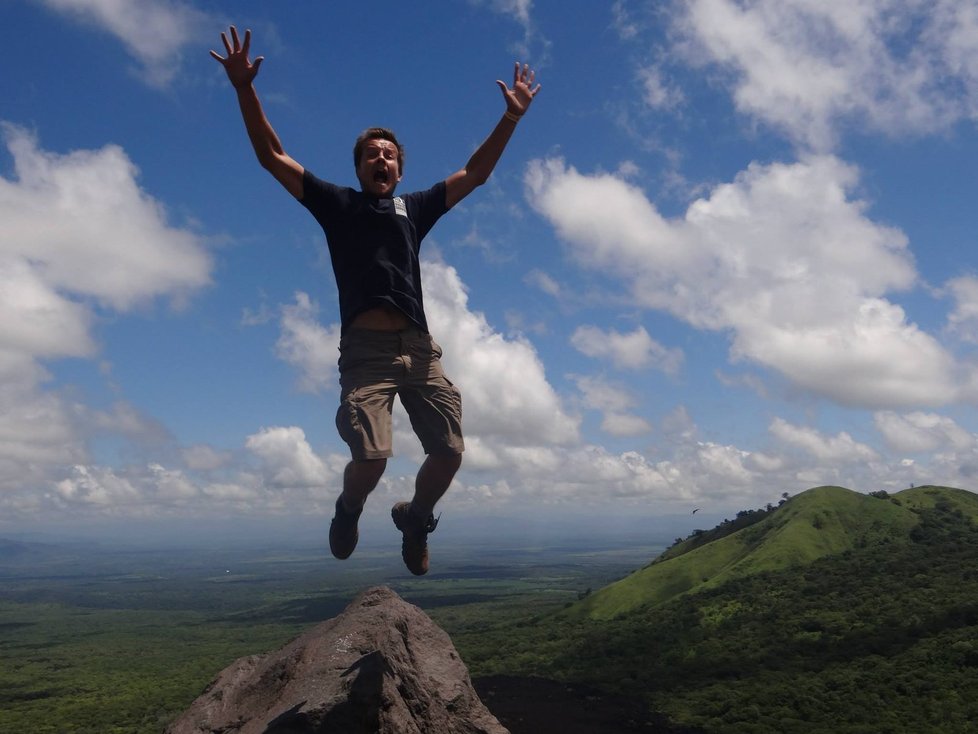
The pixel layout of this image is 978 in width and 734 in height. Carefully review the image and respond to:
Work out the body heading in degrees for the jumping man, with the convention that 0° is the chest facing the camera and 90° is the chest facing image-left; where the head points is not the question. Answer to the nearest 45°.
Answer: approximately 0°
